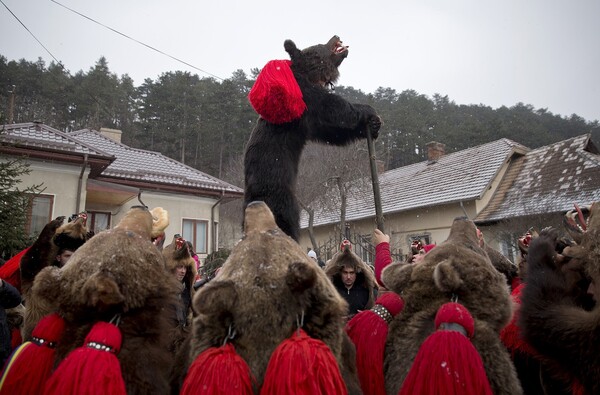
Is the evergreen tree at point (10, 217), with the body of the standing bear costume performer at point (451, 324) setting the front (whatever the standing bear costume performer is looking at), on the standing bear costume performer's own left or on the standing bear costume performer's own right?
on the standing bear costume performer's own left

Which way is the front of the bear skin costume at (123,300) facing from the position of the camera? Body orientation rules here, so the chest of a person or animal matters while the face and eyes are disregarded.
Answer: facing away from the viewer and to the right of the viewer

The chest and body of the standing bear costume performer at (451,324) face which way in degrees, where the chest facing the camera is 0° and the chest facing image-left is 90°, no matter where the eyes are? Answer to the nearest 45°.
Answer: approximately 225°

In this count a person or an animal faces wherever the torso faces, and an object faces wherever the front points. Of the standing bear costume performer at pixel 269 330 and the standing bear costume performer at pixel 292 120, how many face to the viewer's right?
1

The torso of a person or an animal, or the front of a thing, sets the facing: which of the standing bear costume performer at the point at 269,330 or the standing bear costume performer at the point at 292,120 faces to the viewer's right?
the standing bear costume performer at the point at 292,120

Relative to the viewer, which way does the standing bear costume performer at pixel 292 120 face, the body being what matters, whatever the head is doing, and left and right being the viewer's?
facing to the right of the viewer

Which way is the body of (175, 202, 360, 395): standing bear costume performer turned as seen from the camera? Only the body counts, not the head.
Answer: away from the camera

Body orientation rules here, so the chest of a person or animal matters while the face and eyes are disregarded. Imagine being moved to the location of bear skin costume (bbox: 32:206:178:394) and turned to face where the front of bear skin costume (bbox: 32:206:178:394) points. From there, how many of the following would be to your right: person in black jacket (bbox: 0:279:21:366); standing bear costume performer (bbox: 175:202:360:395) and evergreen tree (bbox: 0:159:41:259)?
1

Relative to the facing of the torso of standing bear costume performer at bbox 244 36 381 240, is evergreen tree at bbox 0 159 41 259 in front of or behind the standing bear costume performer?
behind
